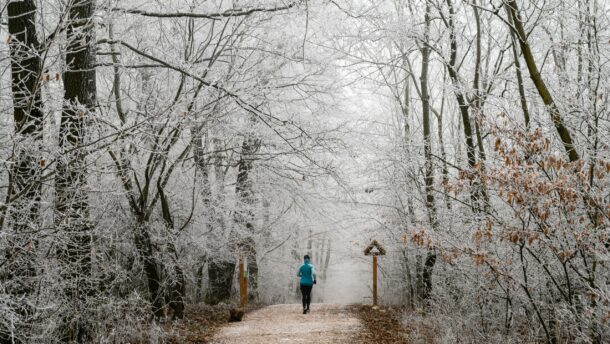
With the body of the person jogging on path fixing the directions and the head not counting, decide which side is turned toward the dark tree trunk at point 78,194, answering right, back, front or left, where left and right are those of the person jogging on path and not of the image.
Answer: back

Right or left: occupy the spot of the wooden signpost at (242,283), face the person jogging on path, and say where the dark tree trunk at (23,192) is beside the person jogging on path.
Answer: right

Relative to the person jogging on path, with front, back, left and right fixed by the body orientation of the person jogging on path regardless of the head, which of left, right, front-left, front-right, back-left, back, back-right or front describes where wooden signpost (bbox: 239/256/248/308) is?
front-left

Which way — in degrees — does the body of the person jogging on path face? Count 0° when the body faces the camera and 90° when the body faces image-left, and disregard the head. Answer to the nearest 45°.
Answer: approximately 180°

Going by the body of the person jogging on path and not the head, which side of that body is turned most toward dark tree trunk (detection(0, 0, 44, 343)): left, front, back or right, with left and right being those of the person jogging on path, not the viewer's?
back

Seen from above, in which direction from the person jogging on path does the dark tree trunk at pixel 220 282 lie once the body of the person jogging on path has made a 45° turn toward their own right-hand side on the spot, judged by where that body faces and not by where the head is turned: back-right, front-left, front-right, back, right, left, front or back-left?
left

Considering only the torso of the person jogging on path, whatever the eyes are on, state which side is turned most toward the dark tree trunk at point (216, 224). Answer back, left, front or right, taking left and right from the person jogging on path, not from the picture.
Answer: left

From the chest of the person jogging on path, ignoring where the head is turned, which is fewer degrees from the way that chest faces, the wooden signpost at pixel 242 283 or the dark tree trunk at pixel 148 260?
the wooden signpost

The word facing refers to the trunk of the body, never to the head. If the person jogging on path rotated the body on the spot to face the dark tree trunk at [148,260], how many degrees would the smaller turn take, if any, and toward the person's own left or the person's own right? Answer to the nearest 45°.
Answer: approximately 135° to the person's own left
